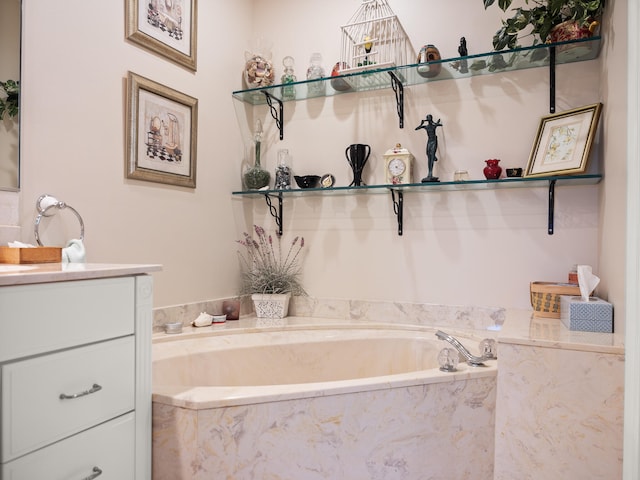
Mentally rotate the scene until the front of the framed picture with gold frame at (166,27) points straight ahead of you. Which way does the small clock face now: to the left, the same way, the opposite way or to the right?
to the right

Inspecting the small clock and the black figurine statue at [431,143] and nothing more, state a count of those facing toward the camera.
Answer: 2

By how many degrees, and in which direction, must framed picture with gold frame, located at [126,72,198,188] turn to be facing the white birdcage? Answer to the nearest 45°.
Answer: approximately 45° to its left

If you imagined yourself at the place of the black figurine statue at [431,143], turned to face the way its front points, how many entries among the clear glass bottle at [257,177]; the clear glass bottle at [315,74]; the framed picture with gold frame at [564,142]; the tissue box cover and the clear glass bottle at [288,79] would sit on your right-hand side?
3

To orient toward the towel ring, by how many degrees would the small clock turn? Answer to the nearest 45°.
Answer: approximately 45° to its right

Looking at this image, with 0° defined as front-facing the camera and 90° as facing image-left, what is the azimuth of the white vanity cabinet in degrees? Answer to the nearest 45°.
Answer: approximately 315°

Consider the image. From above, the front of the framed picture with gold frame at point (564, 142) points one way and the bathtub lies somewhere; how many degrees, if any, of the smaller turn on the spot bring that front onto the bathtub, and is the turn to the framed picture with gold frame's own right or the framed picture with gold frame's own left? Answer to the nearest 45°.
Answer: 0° — it already faces it

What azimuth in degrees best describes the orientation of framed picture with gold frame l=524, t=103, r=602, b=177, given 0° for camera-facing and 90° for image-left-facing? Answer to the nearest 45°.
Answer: approximately 45°
